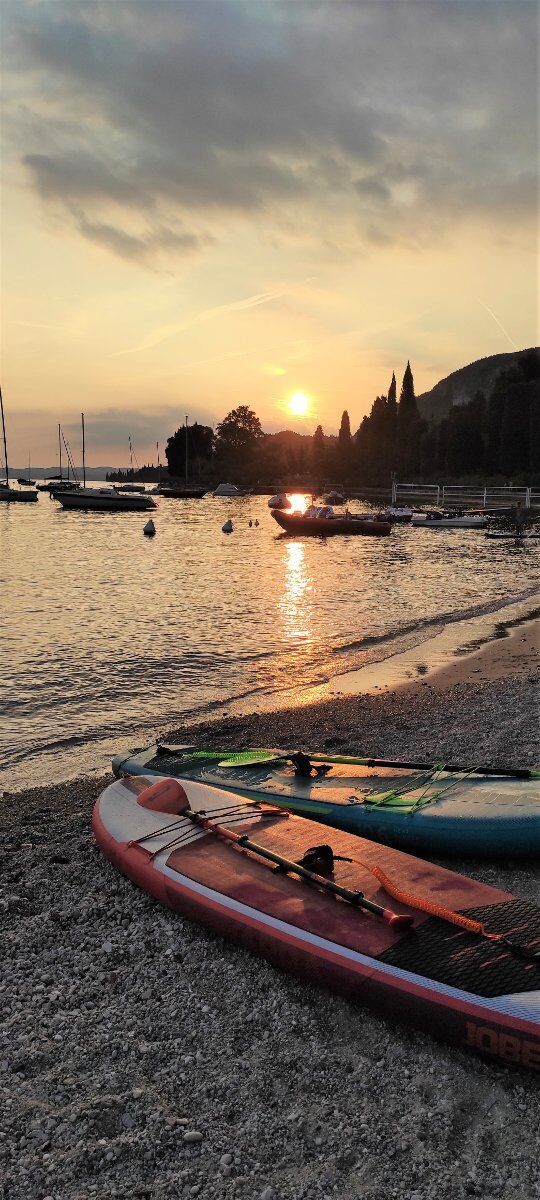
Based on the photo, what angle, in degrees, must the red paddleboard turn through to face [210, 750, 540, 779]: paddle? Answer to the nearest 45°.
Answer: approximately 45° to its right

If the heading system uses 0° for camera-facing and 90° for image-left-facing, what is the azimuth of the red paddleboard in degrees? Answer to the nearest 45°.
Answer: approximately 135°
